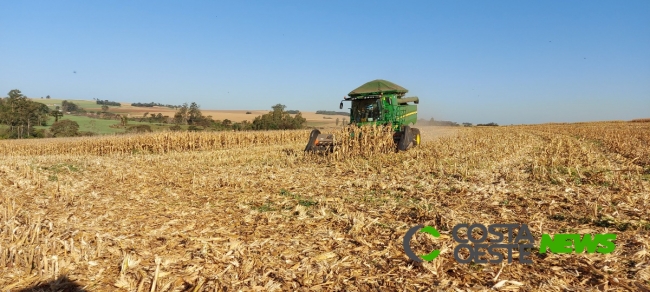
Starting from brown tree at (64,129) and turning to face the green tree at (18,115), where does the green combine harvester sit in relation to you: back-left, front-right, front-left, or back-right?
back-left

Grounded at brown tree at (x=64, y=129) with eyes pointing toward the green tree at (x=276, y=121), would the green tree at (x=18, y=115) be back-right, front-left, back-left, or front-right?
back-left

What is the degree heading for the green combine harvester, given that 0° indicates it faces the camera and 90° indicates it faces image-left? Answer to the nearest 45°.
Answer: approximately 45°

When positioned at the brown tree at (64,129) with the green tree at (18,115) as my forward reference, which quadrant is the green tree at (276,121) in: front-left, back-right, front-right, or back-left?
back-right

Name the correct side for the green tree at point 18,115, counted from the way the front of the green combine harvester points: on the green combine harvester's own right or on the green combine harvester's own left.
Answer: on the green combine harvester's own right

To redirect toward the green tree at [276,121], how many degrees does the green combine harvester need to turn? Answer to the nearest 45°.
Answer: approximately 135° to its right

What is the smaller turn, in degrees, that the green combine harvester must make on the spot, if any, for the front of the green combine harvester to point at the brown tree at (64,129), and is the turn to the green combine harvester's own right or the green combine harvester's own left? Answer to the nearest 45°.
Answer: approximately 90° to the green combine harvester's own right
